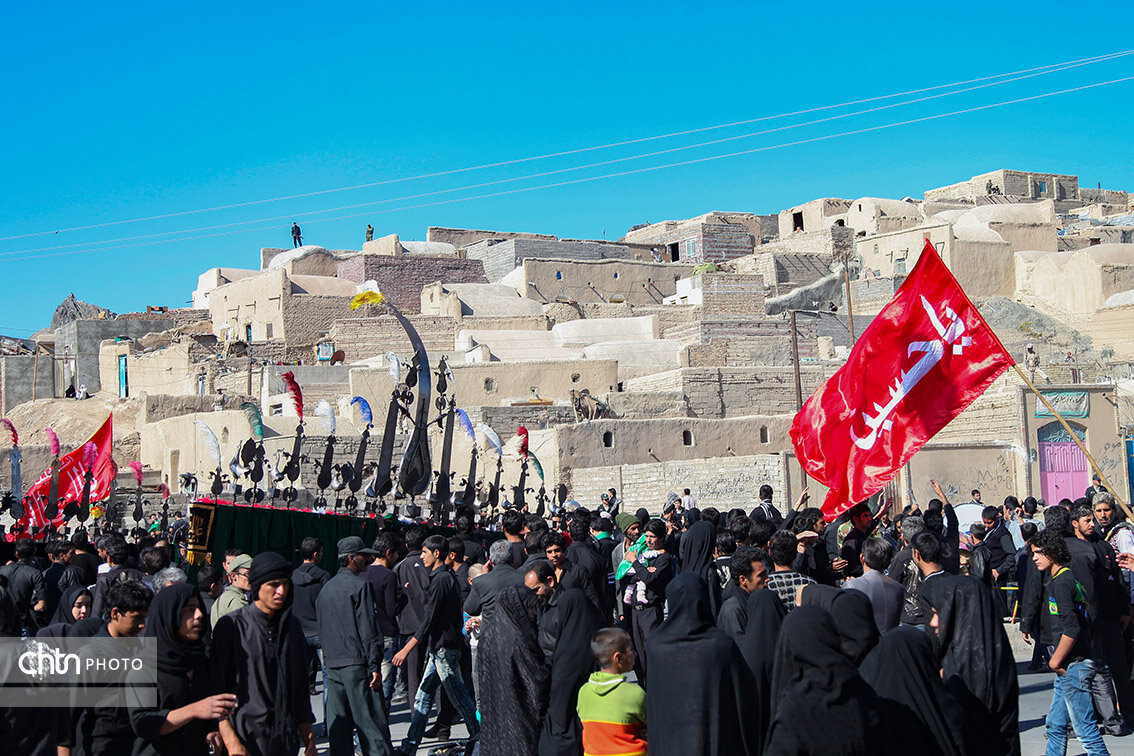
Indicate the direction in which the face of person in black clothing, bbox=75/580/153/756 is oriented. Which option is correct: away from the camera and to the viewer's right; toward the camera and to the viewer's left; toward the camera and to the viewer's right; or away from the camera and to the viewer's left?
toward the camera and to the viewer's right

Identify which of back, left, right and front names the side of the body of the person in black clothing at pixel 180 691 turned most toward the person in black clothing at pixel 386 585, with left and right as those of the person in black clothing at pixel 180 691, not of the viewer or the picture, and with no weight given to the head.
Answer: left

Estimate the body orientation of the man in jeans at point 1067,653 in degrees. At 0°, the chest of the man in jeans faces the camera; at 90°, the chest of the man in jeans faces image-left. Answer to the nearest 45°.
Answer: approximately 90°

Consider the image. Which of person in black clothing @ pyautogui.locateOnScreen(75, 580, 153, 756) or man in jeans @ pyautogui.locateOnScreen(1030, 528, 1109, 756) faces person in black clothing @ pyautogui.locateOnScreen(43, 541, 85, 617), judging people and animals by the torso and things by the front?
the man in jeans

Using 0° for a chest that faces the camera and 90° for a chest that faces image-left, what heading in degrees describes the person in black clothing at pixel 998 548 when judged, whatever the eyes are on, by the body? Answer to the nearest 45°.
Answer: approximately 45°

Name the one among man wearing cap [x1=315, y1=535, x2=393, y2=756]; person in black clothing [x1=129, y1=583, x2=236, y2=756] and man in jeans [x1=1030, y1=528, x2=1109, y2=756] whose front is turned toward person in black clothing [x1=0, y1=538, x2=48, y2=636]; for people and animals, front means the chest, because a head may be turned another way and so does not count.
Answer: the man in jeans
